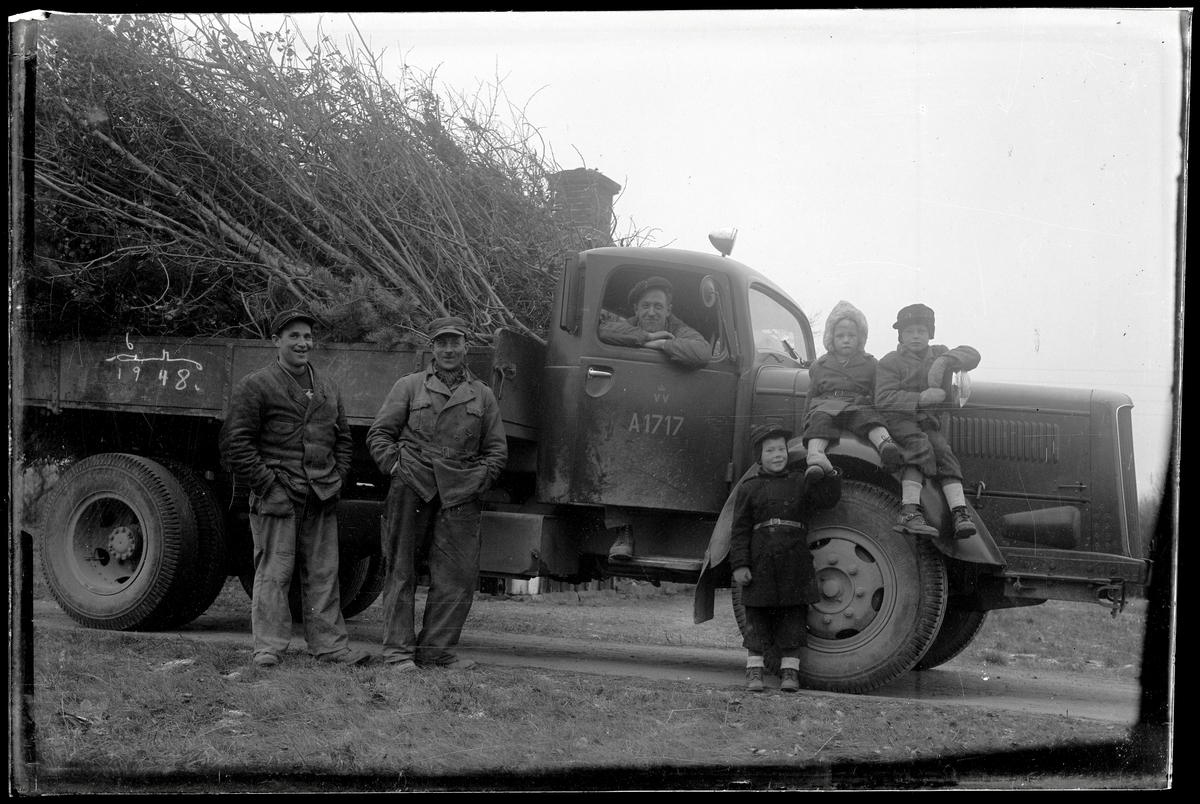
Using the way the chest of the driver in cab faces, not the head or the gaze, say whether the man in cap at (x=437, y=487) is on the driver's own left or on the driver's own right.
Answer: on the driver's own right

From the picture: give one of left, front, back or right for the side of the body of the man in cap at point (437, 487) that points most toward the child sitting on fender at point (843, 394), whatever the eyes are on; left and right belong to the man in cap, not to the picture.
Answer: left

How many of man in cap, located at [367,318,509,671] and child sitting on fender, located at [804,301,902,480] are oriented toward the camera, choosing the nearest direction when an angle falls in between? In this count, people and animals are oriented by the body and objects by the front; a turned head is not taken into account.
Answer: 2

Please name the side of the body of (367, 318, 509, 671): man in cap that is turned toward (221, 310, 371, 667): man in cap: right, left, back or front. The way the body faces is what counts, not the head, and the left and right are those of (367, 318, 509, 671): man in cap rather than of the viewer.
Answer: right

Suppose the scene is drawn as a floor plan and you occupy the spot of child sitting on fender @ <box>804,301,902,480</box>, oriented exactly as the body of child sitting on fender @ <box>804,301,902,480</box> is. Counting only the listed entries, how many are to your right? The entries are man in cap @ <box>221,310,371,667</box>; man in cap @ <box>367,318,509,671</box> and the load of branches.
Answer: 3

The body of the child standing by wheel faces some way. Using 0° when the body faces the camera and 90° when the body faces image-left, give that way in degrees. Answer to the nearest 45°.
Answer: approximately 0°
